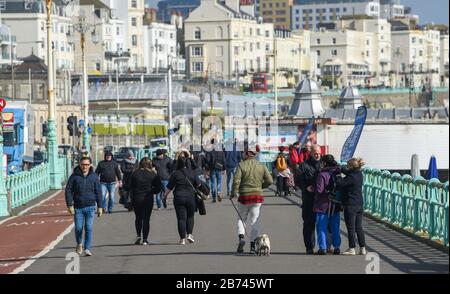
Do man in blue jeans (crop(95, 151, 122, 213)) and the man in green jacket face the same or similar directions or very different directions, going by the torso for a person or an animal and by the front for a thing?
very different directions

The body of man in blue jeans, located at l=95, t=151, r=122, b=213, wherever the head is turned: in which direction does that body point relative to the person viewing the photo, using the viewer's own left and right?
facing the viewer

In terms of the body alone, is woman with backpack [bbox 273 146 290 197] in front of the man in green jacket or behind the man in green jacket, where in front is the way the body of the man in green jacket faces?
in front

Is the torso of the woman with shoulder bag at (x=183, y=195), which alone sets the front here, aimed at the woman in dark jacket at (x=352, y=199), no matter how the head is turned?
no

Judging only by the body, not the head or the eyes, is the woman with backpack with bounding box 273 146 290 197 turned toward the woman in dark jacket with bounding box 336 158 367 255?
no

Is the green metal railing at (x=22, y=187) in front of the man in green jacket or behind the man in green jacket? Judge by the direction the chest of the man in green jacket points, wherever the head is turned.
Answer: in front
